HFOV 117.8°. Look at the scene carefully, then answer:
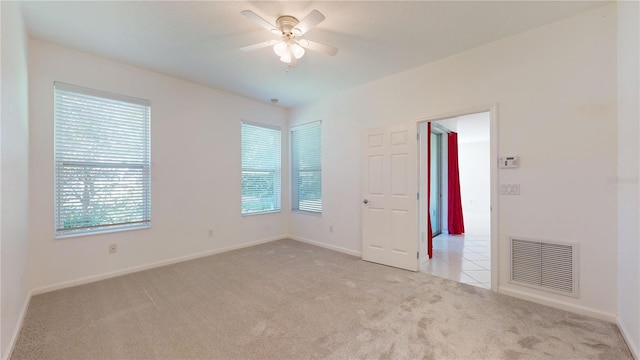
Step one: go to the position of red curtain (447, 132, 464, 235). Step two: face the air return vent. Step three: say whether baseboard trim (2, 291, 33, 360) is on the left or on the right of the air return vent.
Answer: right

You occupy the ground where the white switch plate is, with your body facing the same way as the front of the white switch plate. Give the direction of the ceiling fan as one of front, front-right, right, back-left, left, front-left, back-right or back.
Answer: front-right

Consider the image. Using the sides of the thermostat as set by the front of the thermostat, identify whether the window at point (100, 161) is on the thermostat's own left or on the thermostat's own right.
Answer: on the thermostat's own right

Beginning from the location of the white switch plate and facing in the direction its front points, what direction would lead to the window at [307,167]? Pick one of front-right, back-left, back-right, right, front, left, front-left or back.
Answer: right

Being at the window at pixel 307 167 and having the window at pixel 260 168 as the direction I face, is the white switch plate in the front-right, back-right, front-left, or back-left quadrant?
back-left

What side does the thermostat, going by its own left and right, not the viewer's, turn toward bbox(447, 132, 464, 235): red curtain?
back

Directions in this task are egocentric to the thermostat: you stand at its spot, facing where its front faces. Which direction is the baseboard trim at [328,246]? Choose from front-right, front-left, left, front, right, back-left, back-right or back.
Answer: right
